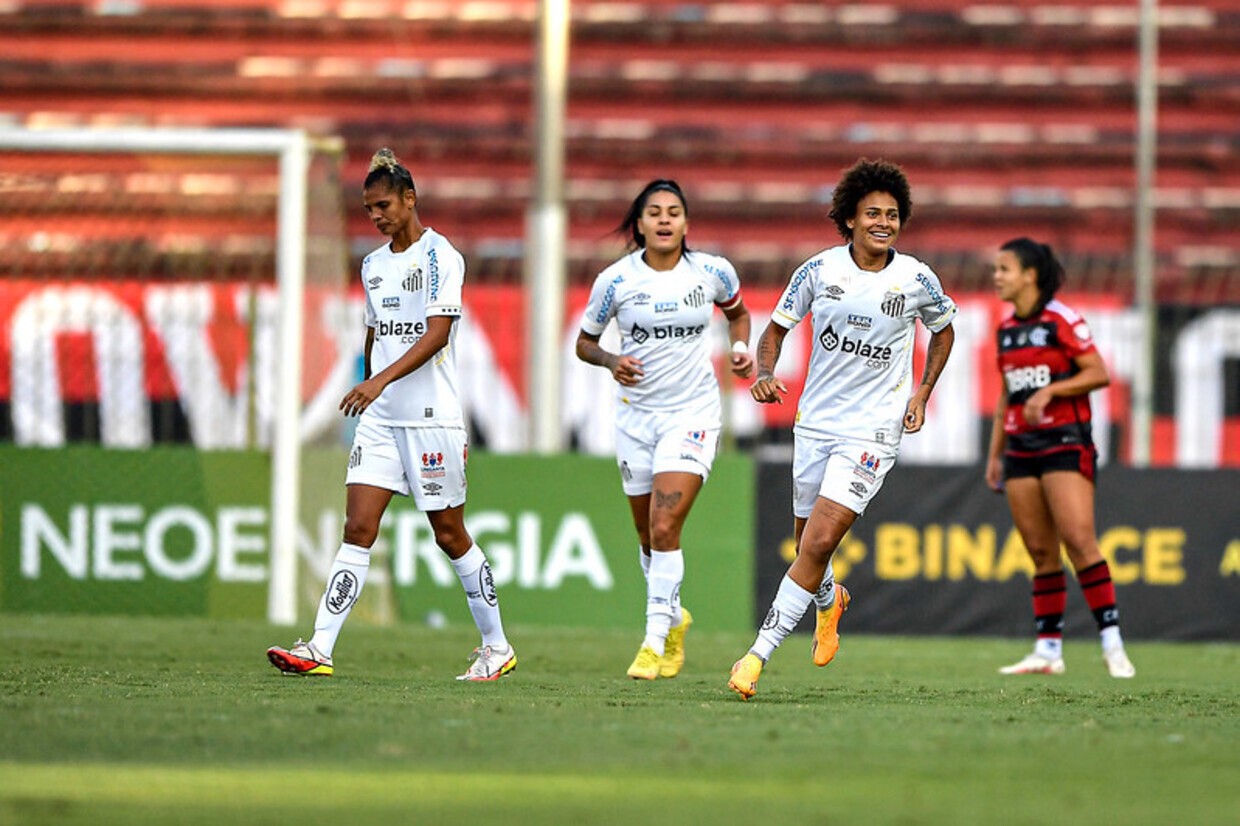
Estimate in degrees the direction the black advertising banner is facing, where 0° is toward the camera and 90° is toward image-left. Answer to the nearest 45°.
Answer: approximately 0°

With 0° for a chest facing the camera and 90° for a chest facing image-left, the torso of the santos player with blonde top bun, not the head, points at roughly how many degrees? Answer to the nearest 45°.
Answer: approximately 45°

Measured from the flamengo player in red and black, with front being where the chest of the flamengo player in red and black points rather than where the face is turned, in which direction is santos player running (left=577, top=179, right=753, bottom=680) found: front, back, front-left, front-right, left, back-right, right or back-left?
front

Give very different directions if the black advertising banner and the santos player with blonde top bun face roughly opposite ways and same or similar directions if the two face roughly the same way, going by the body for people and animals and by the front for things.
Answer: same or similar directions

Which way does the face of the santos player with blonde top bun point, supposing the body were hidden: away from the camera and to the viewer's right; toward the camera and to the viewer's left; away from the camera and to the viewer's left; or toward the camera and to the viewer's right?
toward the camera and to the viewer's left

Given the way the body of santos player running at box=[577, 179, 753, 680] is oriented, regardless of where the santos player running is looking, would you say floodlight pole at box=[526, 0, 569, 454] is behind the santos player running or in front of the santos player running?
behind

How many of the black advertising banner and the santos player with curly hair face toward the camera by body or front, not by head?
2

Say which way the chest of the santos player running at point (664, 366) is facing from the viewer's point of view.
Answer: toward the camera

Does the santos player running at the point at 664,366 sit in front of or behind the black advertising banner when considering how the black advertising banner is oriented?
in front

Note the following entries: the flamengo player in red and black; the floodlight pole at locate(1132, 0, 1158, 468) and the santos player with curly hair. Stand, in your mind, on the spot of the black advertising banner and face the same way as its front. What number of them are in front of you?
2

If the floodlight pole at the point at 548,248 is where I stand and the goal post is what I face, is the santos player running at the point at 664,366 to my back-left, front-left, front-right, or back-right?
front-left

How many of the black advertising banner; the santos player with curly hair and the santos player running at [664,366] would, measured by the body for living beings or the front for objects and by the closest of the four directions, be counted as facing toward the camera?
3

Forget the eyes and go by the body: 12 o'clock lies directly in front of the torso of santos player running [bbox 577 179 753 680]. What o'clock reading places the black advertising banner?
The black advertising banner is roughly at 7 o'clock from the santos player running.

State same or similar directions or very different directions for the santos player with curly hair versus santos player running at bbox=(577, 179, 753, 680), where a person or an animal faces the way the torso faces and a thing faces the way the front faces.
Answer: same or similar directions

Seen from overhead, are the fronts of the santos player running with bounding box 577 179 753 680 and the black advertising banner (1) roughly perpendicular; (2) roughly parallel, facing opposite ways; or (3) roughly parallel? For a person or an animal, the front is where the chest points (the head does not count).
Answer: roughly parallel

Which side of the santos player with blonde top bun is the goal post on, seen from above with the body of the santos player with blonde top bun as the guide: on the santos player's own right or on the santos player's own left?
on the santos player's own right

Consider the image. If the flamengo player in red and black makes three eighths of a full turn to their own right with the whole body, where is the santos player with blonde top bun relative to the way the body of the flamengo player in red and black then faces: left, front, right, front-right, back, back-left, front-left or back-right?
back-left

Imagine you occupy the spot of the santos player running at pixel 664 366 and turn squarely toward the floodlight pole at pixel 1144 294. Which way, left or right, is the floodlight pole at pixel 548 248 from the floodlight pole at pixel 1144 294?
left

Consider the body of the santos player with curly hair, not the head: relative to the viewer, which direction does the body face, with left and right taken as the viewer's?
facing the viewer
